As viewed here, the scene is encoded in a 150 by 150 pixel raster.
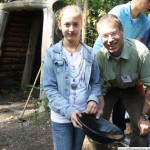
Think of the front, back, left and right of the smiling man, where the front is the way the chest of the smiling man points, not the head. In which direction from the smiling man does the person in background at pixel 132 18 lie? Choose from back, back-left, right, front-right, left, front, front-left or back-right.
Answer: back

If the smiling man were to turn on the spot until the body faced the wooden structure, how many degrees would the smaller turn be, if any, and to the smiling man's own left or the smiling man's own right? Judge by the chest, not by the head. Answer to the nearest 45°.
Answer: approximately 135° to the smiling man's own right

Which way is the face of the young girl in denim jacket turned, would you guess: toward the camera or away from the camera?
toward the camera

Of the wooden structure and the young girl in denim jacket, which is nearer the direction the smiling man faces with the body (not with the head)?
the young girl in denim jacket

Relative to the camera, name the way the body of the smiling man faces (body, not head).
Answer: toward the camera

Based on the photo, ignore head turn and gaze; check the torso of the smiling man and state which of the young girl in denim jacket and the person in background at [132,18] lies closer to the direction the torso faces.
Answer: the young girl in denim jacket

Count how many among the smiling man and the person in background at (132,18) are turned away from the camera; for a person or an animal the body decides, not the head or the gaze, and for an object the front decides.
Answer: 0
